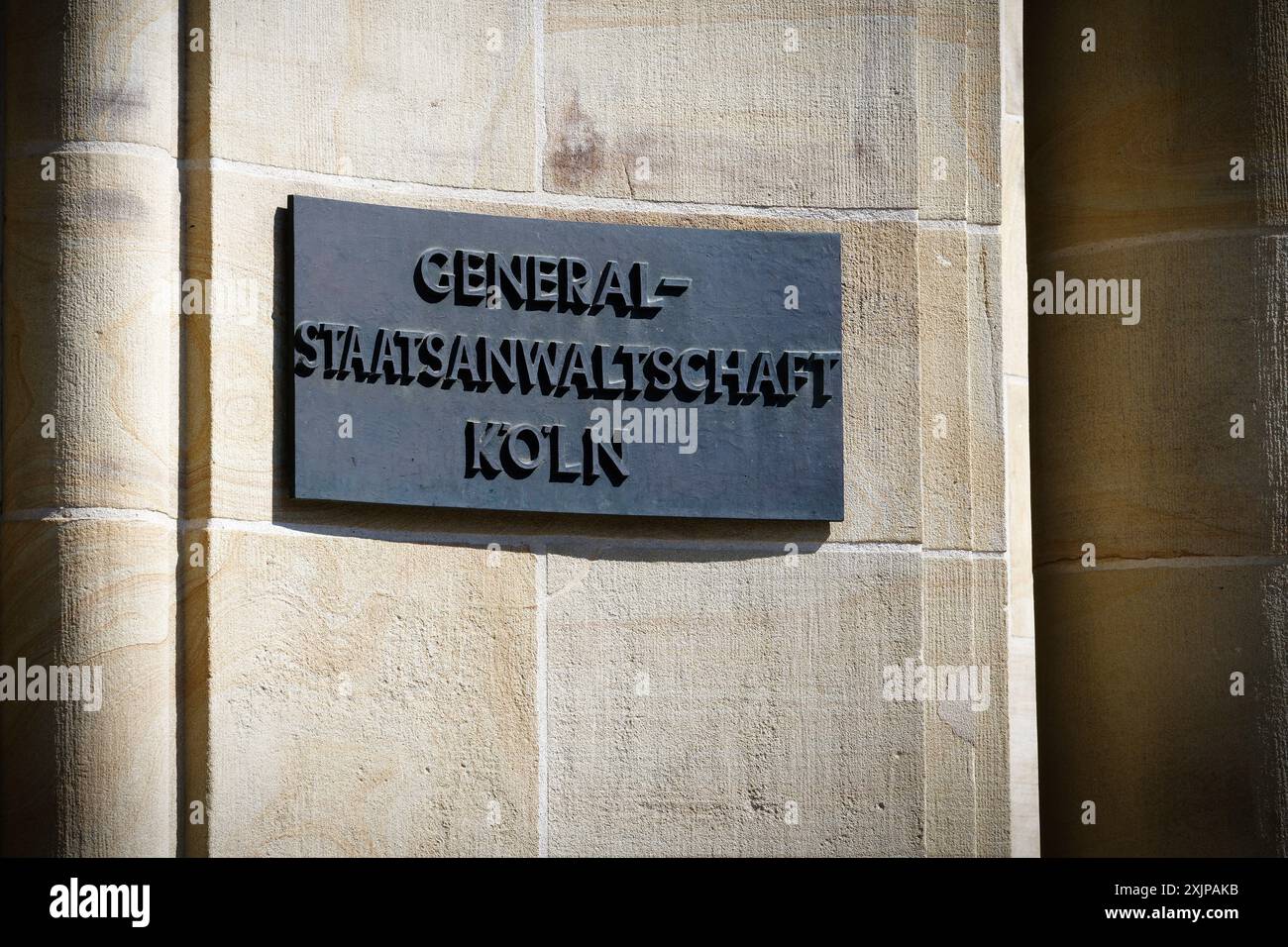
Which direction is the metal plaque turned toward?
toward the camera
